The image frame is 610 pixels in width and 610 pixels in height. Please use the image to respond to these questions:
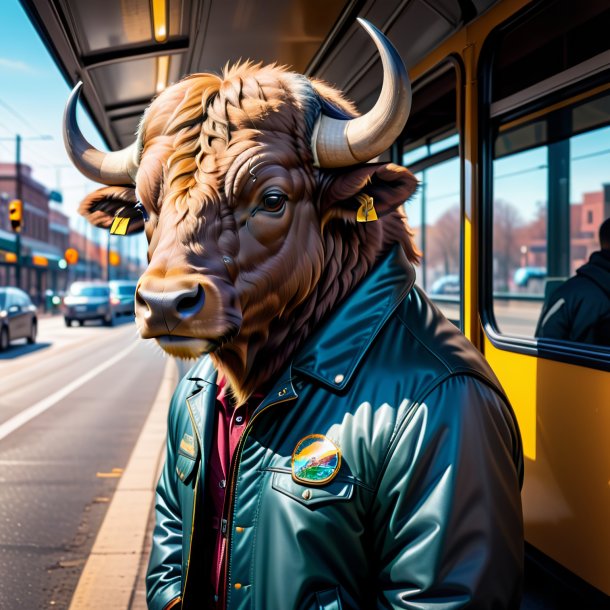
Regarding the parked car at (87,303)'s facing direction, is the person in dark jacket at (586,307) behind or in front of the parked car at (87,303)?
in front

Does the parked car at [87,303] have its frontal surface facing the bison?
yes

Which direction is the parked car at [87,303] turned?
toward the camera

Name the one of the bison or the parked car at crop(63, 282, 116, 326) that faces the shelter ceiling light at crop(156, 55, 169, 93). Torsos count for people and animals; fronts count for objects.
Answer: the parked car

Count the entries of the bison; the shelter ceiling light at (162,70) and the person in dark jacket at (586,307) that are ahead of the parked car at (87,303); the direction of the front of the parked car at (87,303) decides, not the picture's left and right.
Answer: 3

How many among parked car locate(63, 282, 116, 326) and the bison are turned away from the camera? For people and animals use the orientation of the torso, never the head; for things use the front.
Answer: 0

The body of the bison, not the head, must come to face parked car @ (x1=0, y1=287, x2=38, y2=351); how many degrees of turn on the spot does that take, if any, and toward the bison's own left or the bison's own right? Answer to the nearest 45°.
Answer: approximately 90° to the bison's own right

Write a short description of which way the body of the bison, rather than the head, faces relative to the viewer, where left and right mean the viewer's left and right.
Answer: facing the viewer and to the left of the viewer

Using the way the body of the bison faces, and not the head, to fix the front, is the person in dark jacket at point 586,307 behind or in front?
behind
